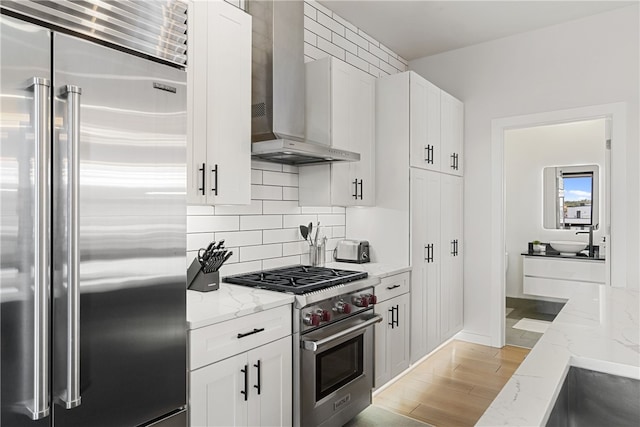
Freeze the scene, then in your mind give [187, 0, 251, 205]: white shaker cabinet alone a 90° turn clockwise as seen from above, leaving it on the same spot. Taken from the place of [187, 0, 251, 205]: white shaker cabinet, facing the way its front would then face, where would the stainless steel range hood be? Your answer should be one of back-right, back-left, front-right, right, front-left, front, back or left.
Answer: back

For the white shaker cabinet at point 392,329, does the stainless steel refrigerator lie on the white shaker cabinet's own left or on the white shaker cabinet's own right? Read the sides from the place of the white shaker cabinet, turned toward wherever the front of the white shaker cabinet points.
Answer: on the white shaker cabinet's own right

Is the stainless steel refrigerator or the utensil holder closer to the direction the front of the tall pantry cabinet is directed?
the stainless steel refrigerator

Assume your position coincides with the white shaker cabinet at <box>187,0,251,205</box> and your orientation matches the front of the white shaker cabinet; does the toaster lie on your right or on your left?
on your left

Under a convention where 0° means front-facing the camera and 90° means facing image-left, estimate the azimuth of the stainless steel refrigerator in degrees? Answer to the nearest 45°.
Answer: approximately 315°

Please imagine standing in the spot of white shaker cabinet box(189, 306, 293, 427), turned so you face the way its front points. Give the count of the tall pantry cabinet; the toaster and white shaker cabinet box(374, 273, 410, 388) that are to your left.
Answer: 3
